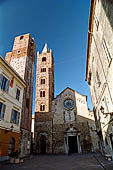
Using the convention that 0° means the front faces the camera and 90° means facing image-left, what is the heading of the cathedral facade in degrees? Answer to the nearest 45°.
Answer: approximately 0°

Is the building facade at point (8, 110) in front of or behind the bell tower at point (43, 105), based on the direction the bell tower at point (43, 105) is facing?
in front

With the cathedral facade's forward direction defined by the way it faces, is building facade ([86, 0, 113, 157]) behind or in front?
in front

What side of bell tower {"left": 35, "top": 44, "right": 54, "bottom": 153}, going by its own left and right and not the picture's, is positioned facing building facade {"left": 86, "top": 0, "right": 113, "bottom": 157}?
front

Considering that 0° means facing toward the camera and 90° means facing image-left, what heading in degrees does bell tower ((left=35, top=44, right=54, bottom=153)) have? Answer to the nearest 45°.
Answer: approximately 0°
